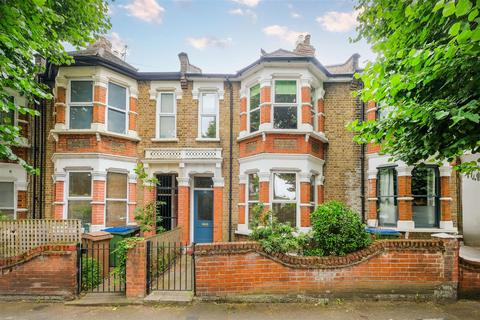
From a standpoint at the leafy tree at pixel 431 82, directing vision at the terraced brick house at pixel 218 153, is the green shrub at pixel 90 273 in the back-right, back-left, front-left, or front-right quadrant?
front-left

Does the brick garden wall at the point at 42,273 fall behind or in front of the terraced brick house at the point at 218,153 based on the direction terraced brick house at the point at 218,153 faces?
in front

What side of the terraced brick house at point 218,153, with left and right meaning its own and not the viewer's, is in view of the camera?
front

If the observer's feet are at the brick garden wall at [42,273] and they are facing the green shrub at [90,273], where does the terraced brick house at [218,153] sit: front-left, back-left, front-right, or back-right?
front-left

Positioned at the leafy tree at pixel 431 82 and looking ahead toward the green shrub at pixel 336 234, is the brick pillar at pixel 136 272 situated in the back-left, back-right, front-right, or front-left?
front-left
